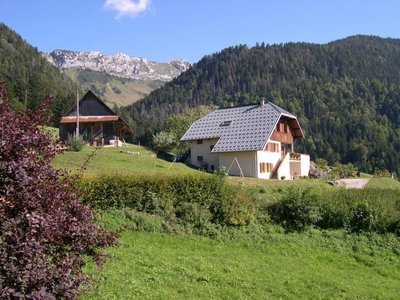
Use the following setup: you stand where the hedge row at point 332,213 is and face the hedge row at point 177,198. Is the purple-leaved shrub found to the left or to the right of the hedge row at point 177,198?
left

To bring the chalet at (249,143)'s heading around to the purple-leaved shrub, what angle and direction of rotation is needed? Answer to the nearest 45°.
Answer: approximately 45° to its right

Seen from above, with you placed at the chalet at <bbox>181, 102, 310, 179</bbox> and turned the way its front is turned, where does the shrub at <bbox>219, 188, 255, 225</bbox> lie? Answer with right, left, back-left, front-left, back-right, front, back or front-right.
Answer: front-right

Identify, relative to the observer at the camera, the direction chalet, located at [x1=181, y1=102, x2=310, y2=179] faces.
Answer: facing the viewer and to the right of the viewer

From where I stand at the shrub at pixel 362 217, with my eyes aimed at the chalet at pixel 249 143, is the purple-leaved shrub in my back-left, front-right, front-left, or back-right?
back-left

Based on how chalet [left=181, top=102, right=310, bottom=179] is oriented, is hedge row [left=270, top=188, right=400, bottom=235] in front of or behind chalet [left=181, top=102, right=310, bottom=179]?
in front

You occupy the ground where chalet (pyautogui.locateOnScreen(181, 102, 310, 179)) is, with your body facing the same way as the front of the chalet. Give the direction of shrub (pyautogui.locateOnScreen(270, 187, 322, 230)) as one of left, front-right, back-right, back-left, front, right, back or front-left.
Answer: front-right

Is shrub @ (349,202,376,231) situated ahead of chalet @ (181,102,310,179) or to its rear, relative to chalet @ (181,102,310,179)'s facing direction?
ahead

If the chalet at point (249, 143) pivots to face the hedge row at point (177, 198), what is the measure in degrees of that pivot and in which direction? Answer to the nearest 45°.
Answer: approximately 45° to its right
